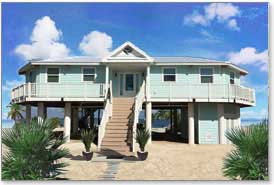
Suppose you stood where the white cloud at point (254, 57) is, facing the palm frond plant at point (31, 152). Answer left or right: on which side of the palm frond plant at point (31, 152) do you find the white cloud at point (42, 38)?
right

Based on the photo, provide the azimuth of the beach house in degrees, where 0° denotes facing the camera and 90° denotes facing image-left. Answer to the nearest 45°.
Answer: approximately 0°

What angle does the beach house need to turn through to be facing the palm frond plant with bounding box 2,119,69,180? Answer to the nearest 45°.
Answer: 0° — it already faces it
